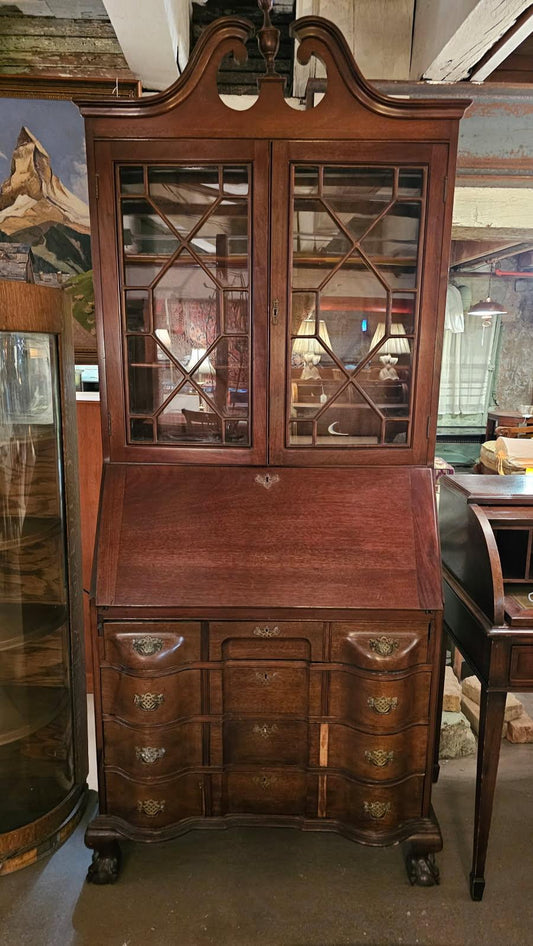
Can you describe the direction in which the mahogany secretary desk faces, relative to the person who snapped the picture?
facing the viewer

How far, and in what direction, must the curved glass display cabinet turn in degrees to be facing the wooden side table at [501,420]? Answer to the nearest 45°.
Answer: approximately 135° to its left

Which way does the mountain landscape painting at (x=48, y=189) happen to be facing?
toward the camera

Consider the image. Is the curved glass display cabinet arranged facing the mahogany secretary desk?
no

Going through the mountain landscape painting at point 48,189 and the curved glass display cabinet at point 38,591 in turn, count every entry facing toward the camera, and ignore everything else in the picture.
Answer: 2

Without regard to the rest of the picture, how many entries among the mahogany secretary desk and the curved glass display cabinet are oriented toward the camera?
2

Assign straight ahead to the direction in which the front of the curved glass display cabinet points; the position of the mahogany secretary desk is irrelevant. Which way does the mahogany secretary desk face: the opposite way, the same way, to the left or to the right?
the same way

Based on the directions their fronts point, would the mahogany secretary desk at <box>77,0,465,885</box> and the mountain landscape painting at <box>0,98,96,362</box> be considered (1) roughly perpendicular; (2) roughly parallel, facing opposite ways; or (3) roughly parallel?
roughly parallel

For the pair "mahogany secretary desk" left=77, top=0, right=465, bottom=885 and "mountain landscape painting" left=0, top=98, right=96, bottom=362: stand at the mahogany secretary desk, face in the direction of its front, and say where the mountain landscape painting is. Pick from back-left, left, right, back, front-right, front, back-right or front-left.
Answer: back-right

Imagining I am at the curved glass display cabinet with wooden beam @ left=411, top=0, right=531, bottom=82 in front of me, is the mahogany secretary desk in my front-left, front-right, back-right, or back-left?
front-right

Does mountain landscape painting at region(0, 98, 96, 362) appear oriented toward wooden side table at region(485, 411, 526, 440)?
no

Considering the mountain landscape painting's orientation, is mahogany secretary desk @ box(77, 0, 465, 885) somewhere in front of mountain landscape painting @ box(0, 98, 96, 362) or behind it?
in front

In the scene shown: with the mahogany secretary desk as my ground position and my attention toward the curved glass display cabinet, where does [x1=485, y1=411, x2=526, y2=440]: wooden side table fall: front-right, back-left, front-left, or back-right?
back-right

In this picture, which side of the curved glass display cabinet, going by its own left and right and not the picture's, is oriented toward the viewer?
front

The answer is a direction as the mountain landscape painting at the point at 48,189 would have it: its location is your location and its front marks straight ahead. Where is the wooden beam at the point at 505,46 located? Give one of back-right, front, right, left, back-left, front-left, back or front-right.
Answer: front-left
